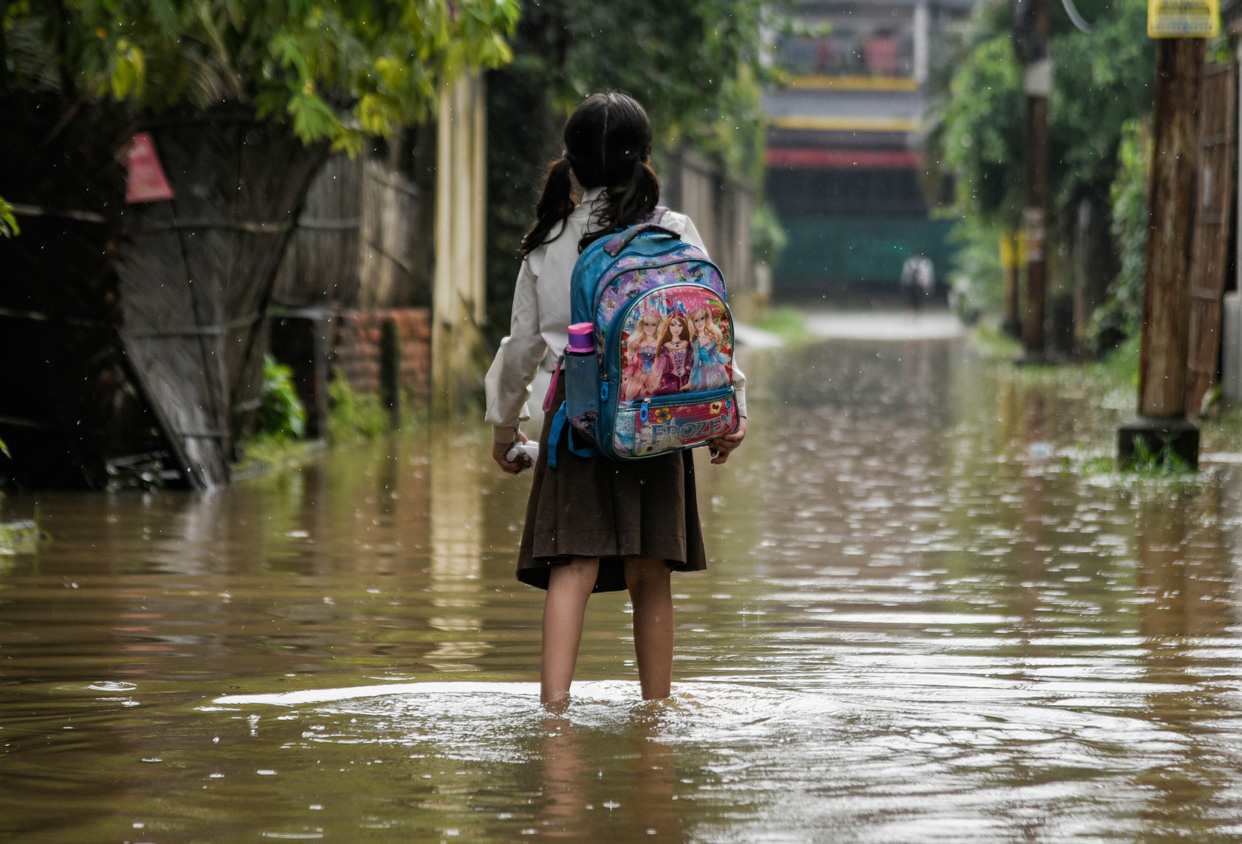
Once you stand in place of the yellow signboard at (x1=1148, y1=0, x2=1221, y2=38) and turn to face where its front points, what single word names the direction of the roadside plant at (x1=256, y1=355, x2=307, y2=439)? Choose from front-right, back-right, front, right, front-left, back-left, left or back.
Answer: right

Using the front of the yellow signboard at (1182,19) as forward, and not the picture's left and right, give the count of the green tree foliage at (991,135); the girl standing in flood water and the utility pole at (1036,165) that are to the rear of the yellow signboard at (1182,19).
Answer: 2

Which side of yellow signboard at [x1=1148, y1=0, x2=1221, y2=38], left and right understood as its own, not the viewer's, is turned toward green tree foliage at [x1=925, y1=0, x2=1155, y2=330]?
back

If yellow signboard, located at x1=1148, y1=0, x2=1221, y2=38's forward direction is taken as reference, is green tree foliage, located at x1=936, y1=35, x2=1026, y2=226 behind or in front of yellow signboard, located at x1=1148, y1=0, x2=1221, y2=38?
behind

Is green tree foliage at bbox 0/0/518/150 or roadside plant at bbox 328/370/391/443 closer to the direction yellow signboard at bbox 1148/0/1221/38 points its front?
the green tree foliage

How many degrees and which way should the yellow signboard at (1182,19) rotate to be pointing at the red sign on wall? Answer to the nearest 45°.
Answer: approximately 45° to its right

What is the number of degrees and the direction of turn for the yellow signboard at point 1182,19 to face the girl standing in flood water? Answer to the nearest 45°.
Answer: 0° — it already faces them

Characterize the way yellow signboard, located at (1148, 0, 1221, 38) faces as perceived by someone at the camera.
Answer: facing the viewer

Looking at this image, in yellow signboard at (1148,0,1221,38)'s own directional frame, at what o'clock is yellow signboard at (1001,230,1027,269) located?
yellow signboard at (1001,230,1027,269) is roughly at 6 o'clock from yellow signboard at (1148,0,1221,38).

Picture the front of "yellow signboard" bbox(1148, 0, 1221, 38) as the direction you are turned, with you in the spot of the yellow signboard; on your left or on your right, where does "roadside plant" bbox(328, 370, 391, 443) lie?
on your right

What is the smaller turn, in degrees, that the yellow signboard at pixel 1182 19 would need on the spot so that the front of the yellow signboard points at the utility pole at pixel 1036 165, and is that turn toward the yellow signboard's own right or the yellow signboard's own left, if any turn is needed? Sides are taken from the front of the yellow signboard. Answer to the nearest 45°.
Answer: approximately 180°

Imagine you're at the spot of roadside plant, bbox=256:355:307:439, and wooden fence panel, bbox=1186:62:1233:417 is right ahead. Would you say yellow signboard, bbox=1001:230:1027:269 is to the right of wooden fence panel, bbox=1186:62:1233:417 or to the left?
left
